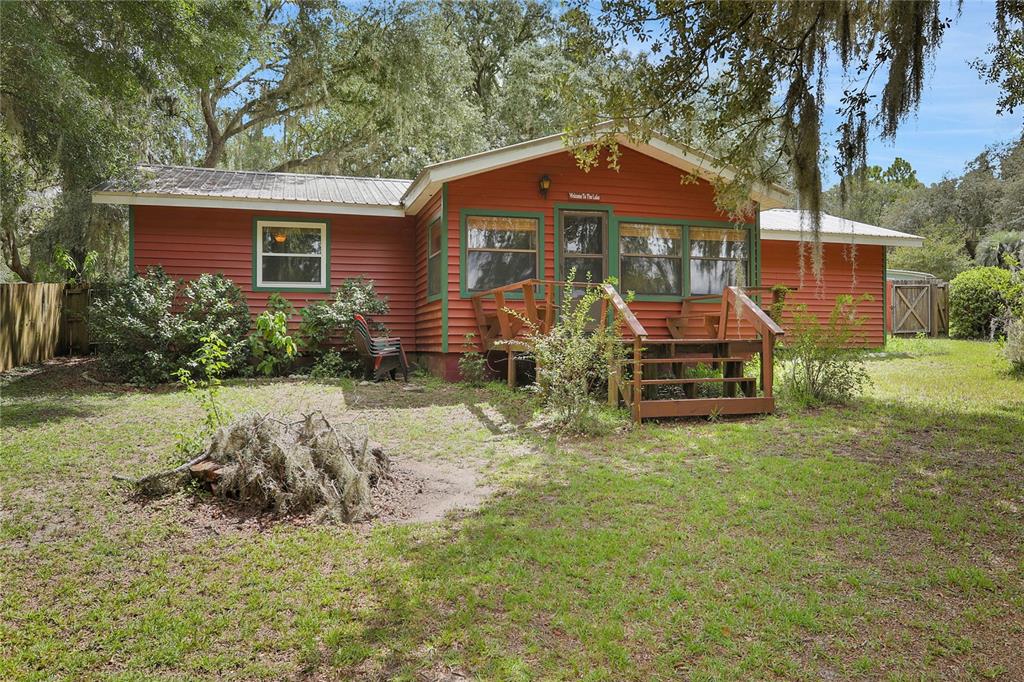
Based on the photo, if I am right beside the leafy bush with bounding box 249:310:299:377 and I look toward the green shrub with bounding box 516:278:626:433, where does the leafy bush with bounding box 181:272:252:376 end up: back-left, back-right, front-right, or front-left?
back-right

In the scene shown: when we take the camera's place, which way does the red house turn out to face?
facing the viewer

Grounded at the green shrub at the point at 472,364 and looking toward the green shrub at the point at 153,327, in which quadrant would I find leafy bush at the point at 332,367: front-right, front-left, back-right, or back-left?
front-right

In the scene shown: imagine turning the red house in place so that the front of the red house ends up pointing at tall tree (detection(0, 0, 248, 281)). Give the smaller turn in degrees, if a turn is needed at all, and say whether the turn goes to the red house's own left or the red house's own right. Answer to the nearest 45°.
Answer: approximately 90° to the red house's own right

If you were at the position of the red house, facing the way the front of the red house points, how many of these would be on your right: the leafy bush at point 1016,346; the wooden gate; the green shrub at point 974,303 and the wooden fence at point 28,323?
1

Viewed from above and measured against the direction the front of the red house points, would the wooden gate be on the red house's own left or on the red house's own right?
on the red house's own left

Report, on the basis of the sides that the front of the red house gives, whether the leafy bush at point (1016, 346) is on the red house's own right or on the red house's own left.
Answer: on the red house's own left

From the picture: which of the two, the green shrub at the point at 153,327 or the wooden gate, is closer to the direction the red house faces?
the green shrub

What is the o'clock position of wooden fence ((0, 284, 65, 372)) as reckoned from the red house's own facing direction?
The wooden fence is roughly at 3 o'clock from the red house.
